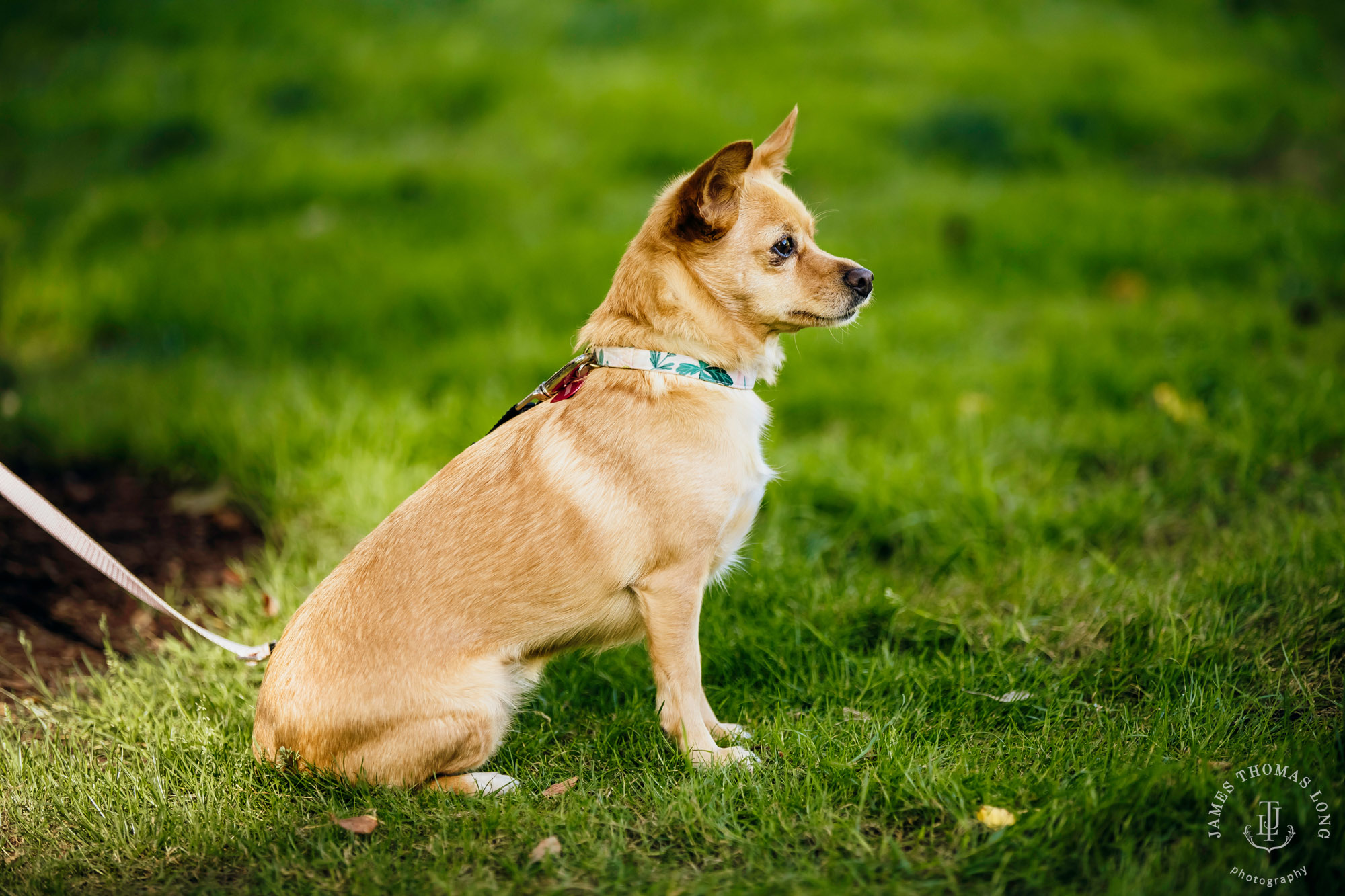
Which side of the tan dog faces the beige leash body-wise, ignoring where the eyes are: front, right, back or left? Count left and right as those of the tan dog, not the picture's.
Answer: back

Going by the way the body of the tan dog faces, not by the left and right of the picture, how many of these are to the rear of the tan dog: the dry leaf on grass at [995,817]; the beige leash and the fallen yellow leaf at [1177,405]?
1

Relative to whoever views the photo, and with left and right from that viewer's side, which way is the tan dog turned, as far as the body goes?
facing to the right of the viewer

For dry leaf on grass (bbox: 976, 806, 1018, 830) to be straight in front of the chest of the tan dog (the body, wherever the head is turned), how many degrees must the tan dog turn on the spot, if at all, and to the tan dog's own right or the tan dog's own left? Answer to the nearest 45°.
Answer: approximately 45° to the tan dog's own right
